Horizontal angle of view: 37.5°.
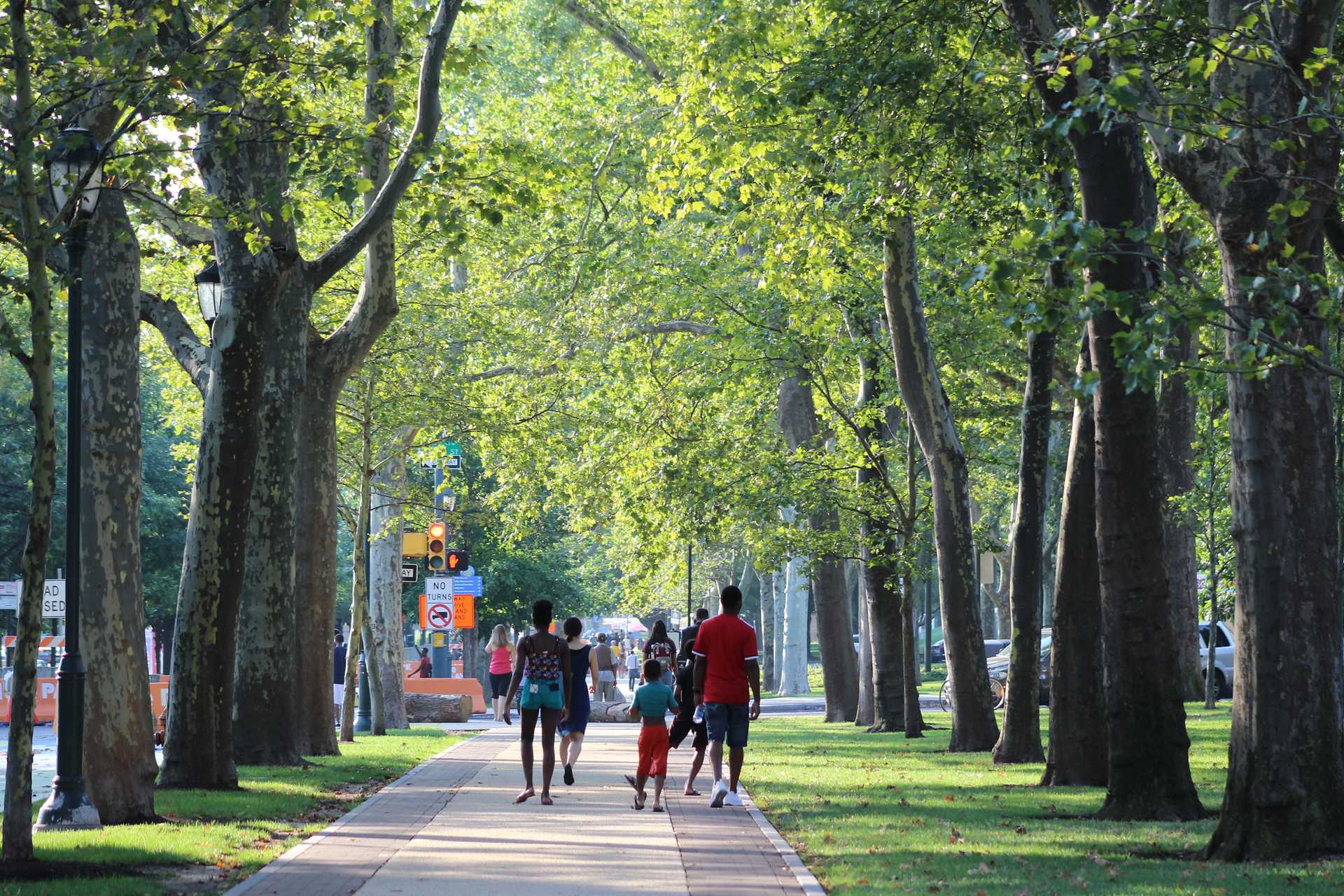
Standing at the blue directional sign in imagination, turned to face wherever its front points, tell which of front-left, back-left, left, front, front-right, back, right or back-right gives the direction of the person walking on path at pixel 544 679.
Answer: front

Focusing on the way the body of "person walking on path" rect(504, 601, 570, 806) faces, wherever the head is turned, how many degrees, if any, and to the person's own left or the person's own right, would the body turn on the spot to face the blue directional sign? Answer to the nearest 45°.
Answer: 0° — they already face it

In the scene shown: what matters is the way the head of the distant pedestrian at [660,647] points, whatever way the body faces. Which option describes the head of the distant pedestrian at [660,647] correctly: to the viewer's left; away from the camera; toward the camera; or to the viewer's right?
away from the camera

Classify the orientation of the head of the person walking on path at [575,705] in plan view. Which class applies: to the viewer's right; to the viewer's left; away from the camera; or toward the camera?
away from the camera

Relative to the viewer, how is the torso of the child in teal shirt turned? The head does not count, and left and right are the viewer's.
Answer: facing away from the viewer

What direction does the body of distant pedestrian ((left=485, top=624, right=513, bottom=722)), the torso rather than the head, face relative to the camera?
away from the camera

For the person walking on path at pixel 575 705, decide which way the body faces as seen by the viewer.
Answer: away from the camera

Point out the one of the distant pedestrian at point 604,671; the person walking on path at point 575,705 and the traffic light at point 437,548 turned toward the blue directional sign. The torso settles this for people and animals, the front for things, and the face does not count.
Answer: the person walking on path

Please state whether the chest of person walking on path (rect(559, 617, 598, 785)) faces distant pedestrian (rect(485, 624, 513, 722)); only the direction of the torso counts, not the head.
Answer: yes

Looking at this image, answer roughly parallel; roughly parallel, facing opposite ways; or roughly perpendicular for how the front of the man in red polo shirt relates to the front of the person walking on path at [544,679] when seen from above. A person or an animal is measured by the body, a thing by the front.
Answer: roughly parallel

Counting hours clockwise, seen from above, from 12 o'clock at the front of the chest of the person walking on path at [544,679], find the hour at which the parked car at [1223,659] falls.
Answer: The parked car is roughly at 1 o'clock from the person walking on path.

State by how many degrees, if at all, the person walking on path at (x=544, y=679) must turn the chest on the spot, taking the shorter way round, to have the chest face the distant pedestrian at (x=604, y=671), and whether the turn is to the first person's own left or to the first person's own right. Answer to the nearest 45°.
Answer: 0° — they already face them

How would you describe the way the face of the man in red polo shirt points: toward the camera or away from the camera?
away from the camera

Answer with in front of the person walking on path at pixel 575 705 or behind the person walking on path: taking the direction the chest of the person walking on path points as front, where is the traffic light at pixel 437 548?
in front

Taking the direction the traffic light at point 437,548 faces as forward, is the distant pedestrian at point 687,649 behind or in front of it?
in front

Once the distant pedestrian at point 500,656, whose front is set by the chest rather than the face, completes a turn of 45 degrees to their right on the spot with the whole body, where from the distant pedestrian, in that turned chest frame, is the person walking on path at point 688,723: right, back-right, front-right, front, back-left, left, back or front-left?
back-right

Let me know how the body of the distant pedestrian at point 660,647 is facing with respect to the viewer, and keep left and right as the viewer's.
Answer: facing away from the viewer

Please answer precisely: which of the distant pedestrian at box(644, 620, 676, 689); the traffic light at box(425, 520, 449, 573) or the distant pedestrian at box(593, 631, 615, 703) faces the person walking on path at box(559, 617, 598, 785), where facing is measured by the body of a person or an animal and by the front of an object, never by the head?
the traffic light

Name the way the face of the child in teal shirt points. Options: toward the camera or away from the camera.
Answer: away from the camera

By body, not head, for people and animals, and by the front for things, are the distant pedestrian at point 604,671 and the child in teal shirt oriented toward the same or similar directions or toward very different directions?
same or similar directions
